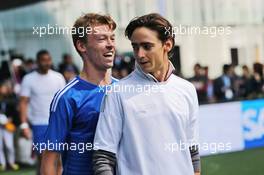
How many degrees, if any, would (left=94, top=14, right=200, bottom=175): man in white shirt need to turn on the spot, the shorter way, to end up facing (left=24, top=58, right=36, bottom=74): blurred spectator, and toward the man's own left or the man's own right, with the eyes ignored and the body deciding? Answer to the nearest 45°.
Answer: approximately 180°

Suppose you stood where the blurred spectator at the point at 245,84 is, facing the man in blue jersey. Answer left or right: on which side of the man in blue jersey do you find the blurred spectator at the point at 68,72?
right

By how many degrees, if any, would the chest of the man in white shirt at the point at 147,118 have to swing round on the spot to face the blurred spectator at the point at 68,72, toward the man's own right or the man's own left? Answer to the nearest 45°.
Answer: approximately 180°

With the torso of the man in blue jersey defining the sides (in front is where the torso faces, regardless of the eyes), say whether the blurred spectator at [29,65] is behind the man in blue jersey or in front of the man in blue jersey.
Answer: behind

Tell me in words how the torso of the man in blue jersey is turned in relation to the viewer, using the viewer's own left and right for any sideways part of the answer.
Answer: facing the viewer and to the right of the viewer

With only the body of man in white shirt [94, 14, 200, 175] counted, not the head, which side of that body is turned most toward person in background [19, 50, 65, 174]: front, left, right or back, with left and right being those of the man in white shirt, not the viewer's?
back

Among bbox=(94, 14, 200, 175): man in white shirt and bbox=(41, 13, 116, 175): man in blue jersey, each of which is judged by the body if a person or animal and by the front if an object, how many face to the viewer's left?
0

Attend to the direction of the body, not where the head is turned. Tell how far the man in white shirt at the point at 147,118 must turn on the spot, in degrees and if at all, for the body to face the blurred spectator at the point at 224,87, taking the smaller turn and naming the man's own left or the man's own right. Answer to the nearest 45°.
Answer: approximately 180°

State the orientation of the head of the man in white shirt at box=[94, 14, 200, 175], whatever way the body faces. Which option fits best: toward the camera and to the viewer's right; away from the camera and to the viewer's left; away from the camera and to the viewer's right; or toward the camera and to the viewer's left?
toward the camera and to the viewer's left

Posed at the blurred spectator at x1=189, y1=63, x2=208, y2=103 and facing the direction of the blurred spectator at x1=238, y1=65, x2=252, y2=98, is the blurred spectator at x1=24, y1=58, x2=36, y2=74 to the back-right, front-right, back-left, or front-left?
back-left

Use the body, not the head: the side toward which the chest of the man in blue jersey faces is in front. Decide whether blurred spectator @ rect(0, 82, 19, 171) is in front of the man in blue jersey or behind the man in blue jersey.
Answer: behind
